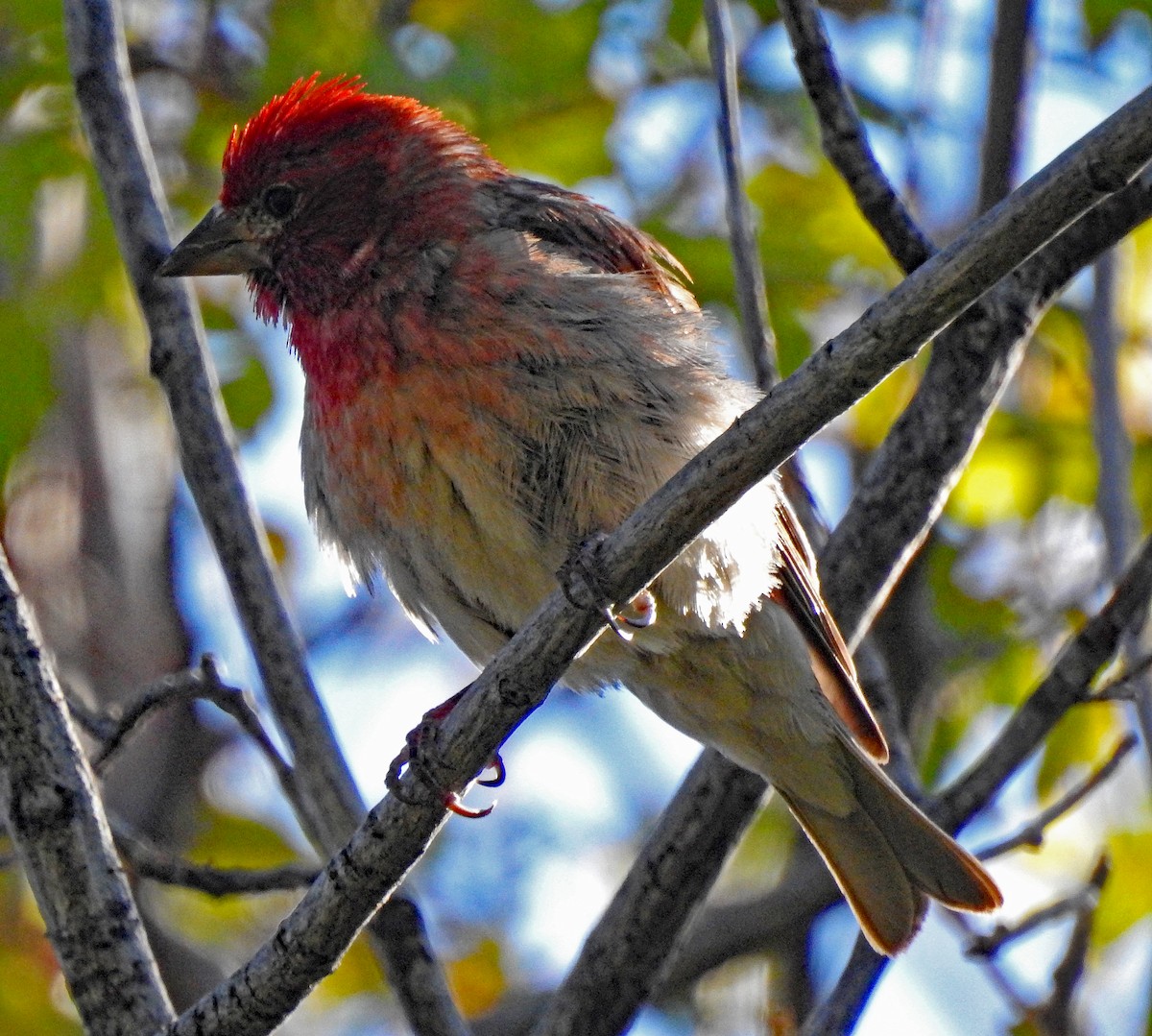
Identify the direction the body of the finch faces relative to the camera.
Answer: to the viewer's left

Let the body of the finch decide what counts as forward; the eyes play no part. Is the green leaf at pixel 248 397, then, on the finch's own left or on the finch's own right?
on the finch's own right

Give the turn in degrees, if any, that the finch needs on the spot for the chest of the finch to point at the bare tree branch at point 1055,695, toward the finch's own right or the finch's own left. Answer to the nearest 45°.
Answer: approximately 180°

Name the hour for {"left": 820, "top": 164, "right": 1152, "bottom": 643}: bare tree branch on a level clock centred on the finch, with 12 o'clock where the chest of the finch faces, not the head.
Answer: The bare tree branch is roughly at 6 o'clock from the finch.
